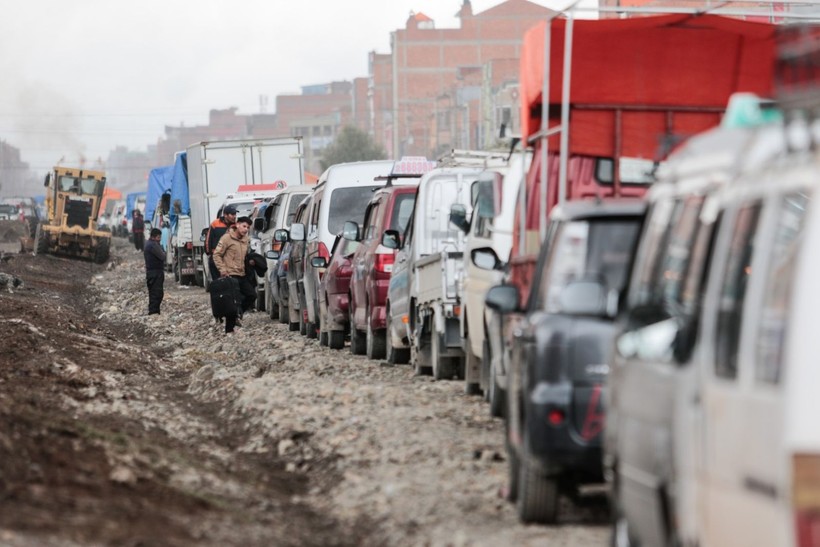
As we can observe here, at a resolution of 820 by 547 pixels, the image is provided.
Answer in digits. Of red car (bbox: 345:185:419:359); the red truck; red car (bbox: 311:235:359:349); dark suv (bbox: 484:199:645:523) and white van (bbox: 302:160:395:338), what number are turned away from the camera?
5

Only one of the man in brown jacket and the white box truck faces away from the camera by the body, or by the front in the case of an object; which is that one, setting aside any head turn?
the white box truck

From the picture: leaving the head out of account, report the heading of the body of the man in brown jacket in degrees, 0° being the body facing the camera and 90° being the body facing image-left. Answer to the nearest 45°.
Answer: approximately 315°

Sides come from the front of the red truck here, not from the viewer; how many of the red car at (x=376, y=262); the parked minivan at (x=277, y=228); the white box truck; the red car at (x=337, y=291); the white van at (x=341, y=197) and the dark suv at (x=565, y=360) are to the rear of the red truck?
1

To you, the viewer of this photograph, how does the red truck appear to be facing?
facing away from the viewer

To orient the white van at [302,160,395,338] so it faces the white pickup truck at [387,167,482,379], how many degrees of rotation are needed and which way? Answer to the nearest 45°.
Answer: approximately 180°

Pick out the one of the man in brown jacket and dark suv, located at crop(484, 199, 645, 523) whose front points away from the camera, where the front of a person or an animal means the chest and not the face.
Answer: the dark suv

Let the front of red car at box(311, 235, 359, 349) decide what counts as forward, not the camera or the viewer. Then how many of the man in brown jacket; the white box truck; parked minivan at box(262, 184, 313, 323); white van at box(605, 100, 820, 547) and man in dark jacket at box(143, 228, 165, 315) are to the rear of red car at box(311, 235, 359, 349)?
1

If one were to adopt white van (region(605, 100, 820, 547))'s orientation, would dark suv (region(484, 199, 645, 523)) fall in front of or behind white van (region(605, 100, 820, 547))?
in front

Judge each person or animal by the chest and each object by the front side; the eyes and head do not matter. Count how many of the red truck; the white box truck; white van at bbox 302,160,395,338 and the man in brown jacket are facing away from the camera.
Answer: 3

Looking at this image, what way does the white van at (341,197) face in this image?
away from the camera

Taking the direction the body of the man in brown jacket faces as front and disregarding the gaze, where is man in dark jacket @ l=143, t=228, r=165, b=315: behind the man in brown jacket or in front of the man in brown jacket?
behind

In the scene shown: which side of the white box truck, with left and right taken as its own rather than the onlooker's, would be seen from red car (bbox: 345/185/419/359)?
back

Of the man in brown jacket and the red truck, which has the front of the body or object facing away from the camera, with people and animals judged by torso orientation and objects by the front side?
the red truck

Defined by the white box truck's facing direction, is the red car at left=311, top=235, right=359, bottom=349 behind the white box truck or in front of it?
behind
